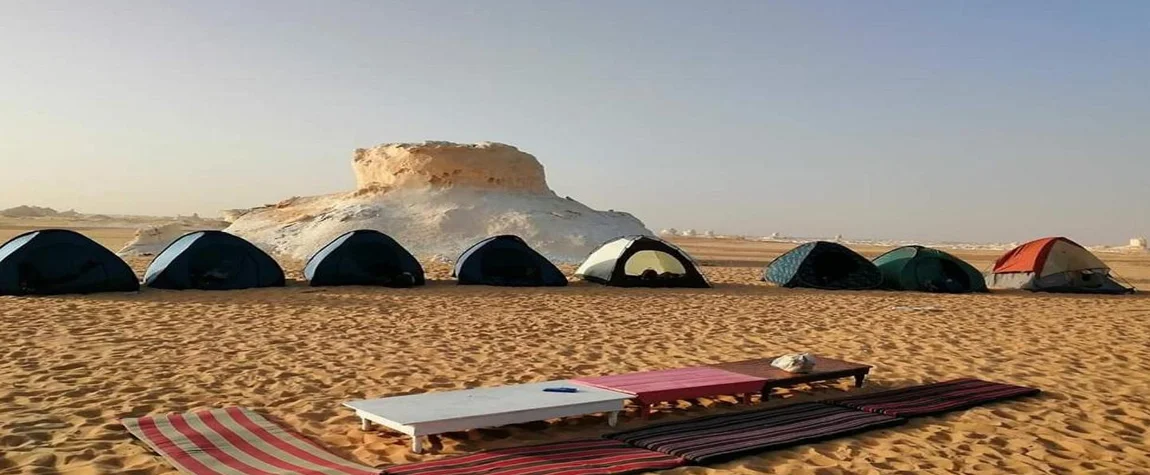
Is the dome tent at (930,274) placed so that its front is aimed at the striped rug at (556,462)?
yes

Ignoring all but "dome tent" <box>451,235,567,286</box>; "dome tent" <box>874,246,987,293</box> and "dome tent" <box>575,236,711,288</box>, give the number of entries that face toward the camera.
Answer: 3

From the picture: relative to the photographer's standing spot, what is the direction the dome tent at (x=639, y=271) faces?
facing the viewer

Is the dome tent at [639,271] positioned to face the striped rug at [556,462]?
yes

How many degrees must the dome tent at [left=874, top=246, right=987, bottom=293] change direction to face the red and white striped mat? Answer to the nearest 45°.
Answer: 0° — it already faces it

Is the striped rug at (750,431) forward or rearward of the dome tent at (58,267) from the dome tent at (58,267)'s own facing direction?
forward

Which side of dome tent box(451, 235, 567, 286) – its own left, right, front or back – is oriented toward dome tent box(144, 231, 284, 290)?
right

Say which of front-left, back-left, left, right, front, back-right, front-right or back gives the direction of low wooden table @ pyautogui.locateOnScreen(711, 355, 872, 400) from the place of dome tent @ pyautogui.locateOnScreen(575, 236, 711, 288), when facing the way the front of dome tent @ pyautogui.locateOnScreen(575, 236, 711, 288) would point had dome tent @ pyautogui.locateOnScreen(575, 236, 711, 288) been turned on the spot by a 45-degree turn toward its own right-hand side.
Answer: front-left

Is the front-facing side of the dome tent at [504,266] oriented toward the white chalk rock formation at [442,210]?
no

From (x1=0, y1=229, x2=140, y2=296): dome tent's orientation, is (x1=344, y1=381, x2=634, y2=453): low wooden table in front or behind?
in front

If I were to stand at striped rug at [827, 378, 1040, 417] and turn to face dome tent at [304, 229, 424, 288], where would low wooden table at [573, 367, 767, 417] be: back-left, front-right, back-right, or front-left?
front-left

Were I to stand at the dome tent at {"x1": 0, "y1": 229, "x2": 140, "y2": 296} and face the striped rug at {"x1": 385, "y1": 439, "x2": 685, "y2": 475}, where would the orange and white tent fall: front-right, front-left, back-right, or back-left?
front-left

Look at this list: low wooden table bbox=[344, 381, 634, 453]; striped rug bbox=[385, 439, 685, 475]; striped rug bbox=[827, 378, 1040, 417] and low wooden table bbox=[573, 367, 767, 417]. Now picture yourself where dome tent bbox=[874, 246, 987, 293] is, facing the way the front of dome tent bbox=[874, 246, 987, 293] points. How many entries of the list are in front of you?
4

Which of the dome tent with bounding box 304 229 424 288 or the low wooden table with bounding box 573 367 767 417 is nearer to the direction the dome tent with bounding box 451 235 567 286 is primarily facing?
the low wooden table

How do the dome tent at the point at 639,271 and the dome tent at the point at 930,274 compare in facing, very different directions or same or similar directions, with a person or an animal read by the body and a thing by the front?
same or similar directions

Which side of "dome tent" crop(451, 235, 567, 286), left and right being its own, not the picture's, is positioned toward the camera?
front

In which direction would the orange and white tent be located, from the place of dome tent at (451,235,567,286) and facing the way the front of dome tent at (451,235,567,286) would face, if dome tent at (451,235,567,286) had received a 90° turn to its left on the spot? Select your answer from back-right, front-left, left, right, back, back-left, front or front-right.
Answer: front

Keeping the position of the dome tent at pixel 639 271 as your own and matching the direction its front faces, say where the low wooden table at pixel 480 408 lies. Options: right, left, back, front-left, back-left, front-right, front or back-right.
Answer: front

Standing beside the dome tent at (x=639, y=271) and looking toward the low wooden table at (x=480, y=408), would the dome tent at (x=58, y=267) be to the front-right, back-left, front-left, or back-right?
front-right

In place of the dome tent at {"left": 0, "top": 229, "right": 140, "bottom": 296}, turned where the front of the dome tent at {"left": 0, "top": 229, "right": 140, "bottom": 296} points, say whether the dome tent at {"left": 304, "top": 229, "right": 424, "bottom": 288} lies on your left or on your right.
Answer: on your left

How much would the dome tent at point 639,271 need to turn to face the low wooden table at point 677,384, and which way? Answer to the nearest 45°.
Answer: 0° — it already faces it
